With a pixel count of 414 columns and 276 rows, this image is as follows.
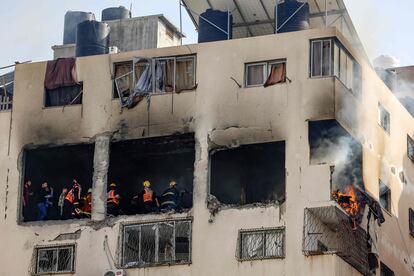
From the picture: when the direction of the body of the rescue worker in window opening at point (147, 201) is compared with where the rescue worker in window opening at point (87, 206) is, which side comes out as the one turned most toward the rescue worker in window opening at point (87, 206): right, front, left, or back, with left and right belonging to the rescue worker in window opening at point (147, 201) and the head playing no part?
left
